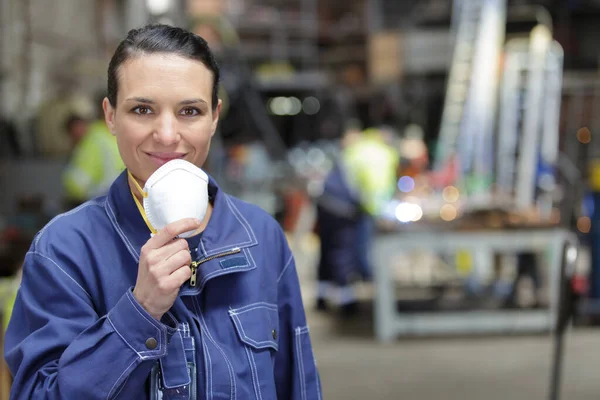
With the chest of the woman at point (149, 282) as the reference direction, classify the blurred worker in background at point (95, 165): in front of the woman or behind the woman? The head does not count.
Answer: behind

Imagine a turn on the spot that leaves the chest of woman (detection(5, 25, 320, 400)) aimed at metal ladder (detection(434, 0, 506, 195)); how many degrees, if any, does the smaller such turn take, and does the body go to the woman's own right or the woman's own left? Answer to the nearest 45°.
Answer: approximately 135° to the woman's own left

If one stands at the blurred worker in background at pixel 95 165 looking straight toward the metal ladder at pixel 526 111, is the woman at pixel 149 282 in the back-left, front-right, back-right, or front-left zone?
back-right

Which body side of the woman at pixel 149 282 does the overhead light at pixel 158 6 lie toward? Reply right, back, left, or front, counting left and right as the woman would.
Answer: back

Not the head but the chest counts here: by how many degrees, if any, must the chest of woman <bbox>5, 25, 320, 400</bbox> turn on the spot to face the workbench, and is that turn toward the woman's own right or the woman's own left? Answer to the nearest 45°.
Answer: approximately 135° to the woman's own left

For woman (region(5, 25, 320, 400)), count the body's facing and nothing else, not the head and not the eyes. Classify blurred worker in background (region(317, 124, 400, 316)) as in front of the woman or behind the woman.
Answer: behind

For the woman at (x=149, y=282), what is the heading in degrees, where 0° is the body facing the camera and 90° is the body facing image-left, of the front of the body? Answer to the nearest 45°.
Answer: approximately 0°

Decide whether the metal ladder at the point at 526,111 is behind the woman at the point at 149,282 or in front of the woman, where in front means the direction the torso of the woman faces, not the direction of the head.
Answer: behind

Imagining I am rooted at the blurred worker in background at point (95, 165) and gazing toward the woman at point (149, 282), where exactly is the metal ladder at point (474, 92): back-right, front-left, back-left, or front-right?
back-left
